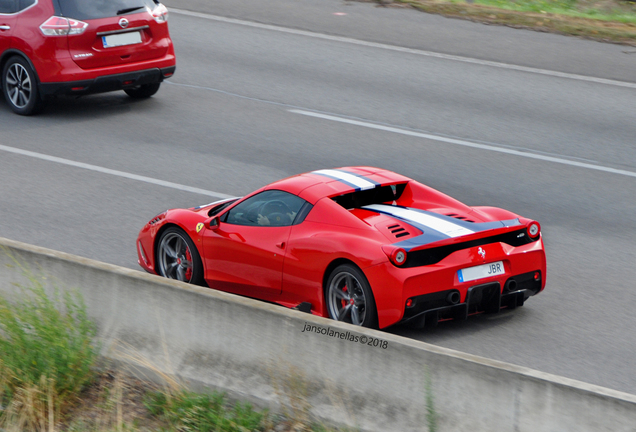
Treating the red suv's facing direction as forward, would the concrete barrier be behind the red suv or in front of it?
behind

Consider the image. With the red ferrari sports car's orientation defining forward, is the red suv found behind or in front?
in front

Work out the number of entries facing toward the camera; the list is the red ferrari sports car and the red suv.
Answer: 0

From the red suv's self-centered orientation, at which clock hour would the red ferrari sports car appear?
The red ferrari sports car is roughly at 7 o'clock from the red suv.

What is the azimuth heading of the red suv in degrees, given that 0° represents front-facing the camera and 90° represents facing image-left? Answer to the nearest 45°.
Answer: approximately 135°

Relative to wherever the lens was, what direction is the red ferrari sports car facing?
facing away from the viewer and to the left of the viewer

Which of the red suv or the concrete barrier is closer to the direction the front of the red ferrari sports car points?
the red suv
